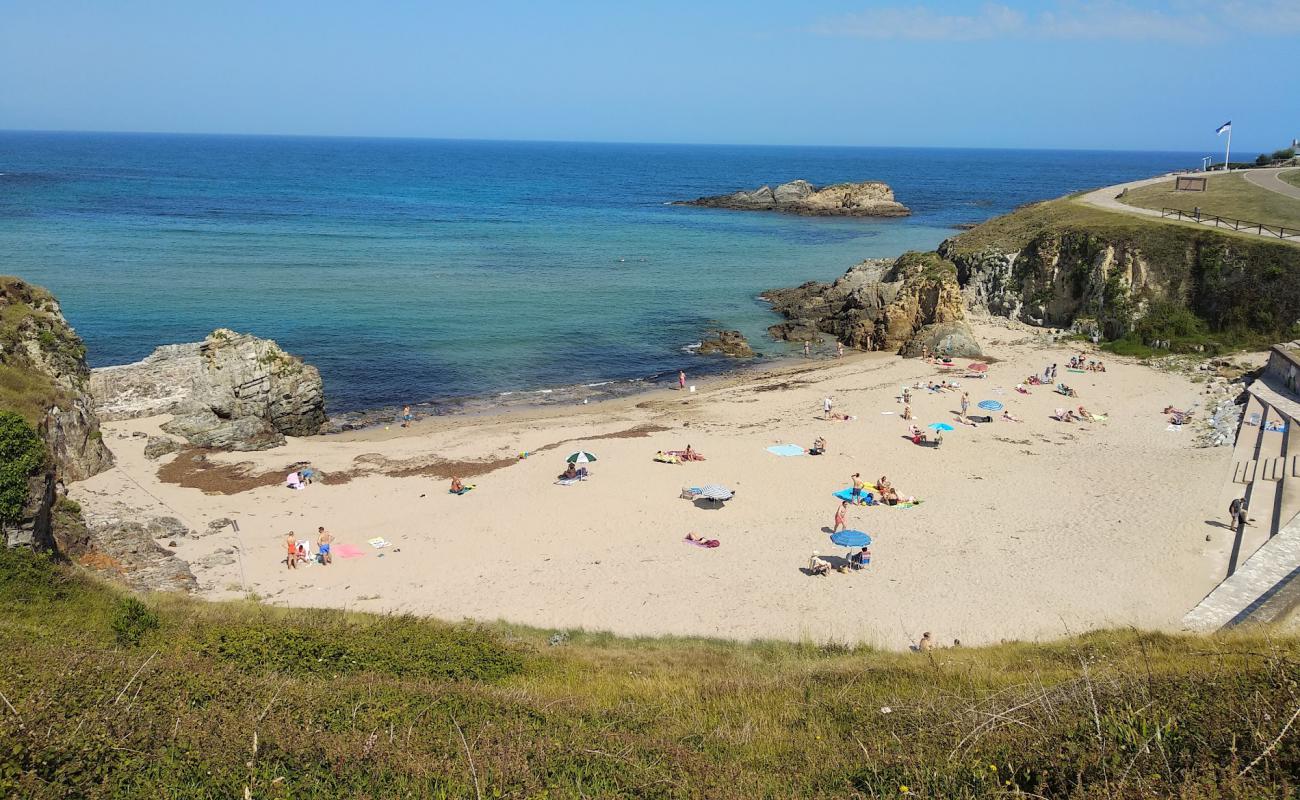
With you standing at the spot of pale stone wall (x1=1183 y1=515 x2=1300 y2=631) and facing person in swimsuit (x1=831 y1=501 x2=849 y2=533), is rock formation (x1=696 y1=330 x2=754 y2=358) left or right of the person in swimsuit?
right

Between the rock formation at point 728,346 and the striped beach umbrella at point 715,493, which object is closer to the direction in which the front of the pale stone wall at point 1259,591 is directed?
the striped beach umbrella

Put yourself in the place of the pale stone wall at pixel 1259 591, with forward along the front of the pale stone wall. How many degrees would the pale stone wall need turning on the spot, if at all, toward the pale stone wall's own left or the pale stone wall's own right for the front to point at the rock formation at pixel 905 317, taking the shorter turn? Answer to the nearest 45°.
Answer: approximately 45° to the pale stone wall's own right
